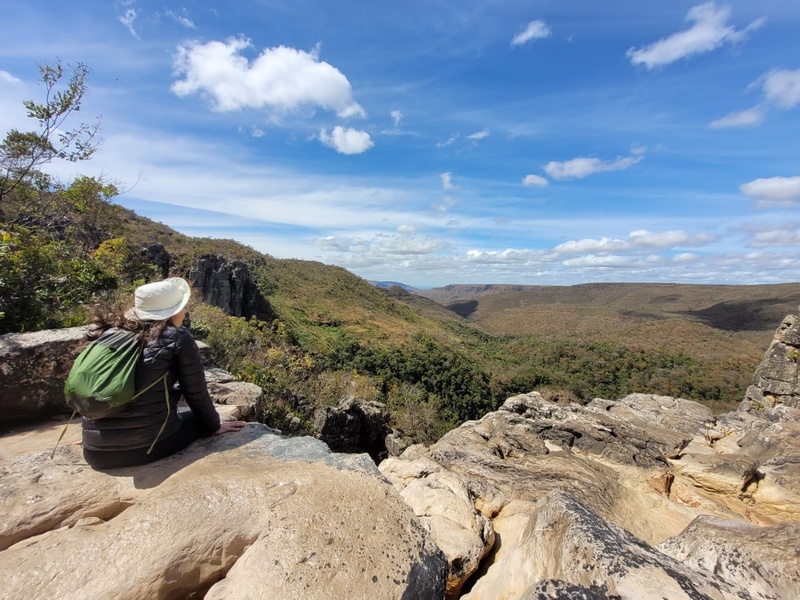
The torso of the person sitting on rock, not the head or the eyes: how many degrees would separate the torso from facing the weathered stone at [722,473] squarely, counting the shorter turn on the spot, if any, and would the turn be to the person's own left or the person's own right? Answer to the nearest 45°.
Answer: approximately 45° to the person's own right

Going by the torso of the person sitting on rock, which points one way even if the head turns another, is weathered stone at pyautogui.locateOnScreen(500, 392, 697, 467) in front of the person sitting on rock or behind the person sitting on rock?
in front

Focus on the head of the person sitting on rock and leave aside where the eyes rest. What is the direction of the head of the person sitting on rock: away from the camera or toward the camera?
away from the camera

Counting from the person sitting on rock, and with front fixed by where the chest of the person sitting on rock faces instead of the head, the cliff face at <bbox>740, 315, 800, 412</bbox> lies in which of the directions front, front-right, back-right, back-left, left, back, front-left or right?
front-right

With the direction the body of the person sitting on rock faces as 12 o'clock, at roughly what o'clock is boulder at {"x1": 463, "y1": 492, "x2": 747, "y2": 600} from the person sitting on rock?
The boulder is roughly at 3 o'clock from the person sitting on rock.

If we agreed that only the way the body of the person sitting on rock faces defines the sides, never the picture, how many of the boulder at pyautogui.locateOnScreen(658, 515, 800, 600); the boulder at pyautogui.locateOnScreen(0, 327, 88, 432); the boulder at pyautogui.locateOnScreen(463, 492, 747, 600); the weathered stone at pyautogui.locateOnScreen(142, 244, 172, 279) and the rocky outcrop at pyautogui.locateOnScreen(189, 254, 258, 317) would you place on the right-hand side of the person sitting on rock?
2

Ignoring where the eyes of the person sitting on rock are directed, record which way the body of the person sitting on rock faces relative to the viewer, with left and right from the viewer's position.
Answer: facing away from the viewer and to the right of the viewer

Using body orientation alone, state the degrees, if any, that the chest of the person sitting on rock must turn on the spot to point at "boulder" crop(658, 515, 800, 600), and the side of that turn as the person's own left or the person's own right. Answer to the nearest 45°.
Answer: approximately 90° to the person's own right

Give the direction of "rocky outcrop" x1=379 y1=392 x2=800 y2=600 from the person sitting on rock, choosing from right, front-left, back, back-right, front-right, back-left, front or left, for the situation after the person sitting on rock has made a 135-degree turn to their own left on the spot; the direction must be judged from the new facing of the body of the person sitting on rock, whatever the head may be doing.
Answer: back
